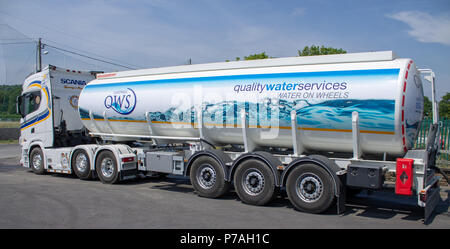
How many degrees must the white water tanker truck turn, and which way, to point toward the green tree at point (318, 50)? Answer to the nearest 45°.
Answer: approximately 45° to its right

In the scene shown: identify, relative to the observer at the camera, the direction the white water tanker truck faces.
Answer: facing away from the viewer and to the left of the viewer
